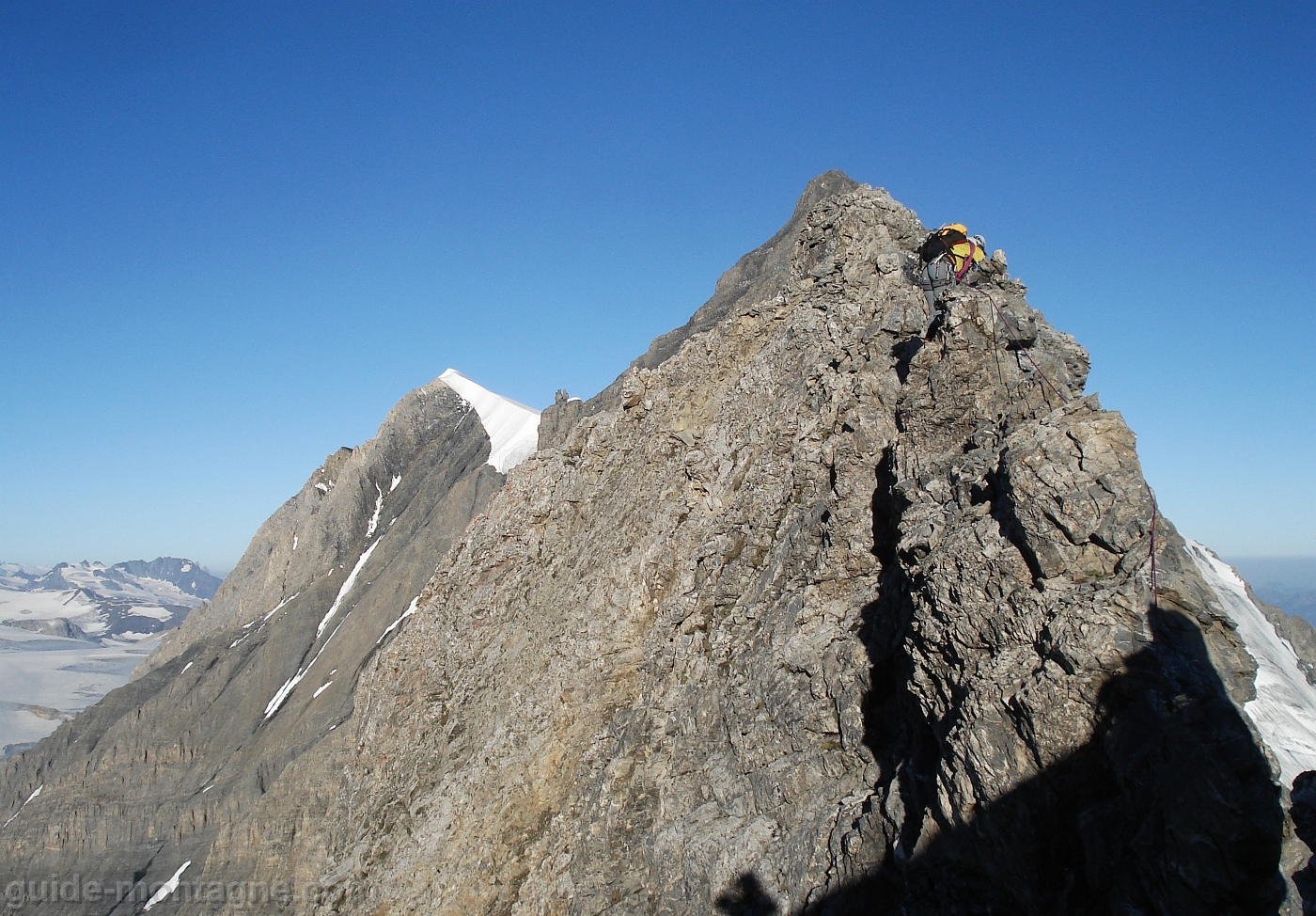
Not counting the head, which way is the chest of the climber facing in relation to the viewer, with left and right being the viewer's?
facing to the right of the viewer
